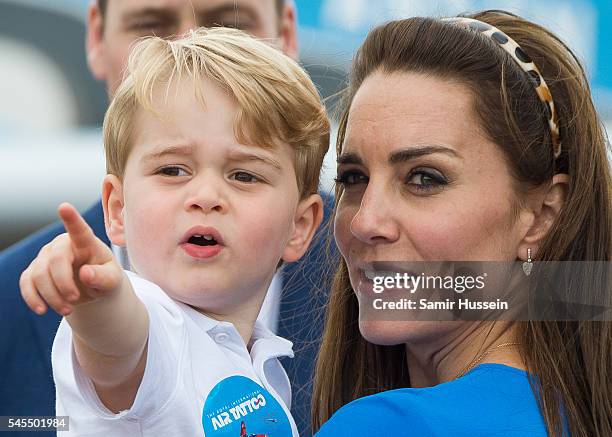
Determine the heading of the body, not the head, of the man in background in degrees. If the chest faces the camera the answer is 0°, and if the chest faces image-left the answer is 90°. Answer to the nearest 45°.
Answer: approximately 0°

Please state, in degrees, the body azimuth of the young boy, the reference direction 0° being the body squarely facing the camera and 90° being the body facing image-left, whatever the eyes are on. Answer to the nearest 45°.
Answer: approximately 0°

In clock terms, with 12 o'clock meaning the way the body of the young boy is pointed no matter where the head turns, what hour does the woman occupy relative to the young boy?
The woman is roughly at 9 o'clock from the young boy.
